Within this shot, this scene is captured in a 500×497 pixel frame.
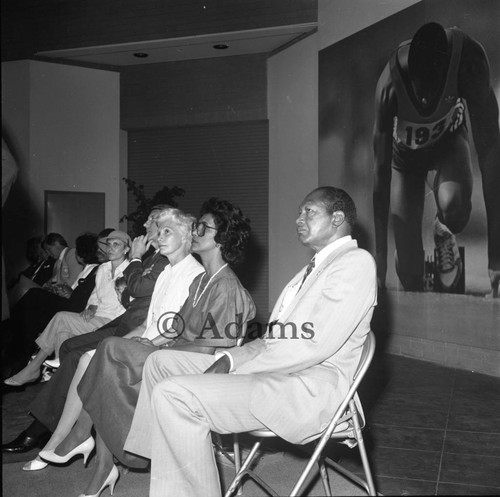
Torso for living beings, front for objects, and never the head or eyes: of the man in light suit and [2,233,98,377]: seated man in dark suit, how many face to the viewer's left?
2

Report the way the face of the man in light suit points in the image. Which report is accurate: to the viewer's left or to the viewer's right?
to the viewer's left

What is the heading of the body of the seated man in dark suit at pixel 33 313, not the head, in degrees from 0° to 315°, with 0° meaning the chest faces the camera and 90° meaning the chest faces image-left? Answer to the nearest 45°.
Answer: approximately 90°

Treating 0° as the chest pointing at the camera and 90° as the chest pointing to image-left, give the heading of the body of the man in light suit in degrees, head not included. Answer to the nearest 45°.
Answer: approximately 90°

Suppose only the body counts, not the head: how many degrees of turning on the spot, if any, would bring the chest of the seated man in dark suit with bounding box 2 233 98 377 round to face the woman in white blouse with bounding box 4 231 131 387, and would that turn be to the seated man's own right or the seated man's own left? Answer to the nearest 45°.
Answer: approximately 135° to the seated man's own left

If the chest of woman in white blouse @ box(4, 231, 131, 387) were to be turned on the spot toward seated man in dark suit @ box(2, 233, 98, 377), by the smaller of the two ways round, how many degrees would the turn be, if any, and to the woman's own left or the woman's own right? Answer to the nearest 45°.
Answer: approximately 90° to the woman's own right

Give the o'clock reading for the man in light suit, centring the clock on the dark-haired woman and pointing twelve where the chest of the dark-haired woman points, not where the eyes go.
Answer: The man in light suit is roughly at 8 o'clock from the dark-haired woman.

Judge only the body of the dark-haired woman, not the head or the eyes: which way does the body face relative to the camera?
to the viewer's left

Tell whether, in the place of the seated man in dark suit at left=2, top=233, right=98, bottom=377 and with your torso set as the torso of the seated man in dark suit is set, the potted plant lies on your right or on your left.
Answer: on your right

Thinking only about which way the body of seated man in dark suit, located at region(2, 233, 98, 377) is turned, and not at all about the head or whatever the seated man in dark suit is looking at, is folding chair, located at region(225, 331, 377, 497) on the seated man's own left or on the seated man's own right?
on the seated man's own left

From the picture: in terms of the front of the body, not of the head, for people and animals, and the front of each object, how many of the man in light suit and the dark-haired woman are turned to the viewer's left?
2

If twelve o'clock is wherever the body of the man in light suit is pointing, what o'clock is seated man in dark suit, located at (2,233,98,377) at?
The seated man in dark suit is roughly at 2 o'clock from the man in light suit.

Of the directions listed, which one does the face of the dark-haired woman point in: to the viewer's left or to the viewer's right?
to the viewer's left
